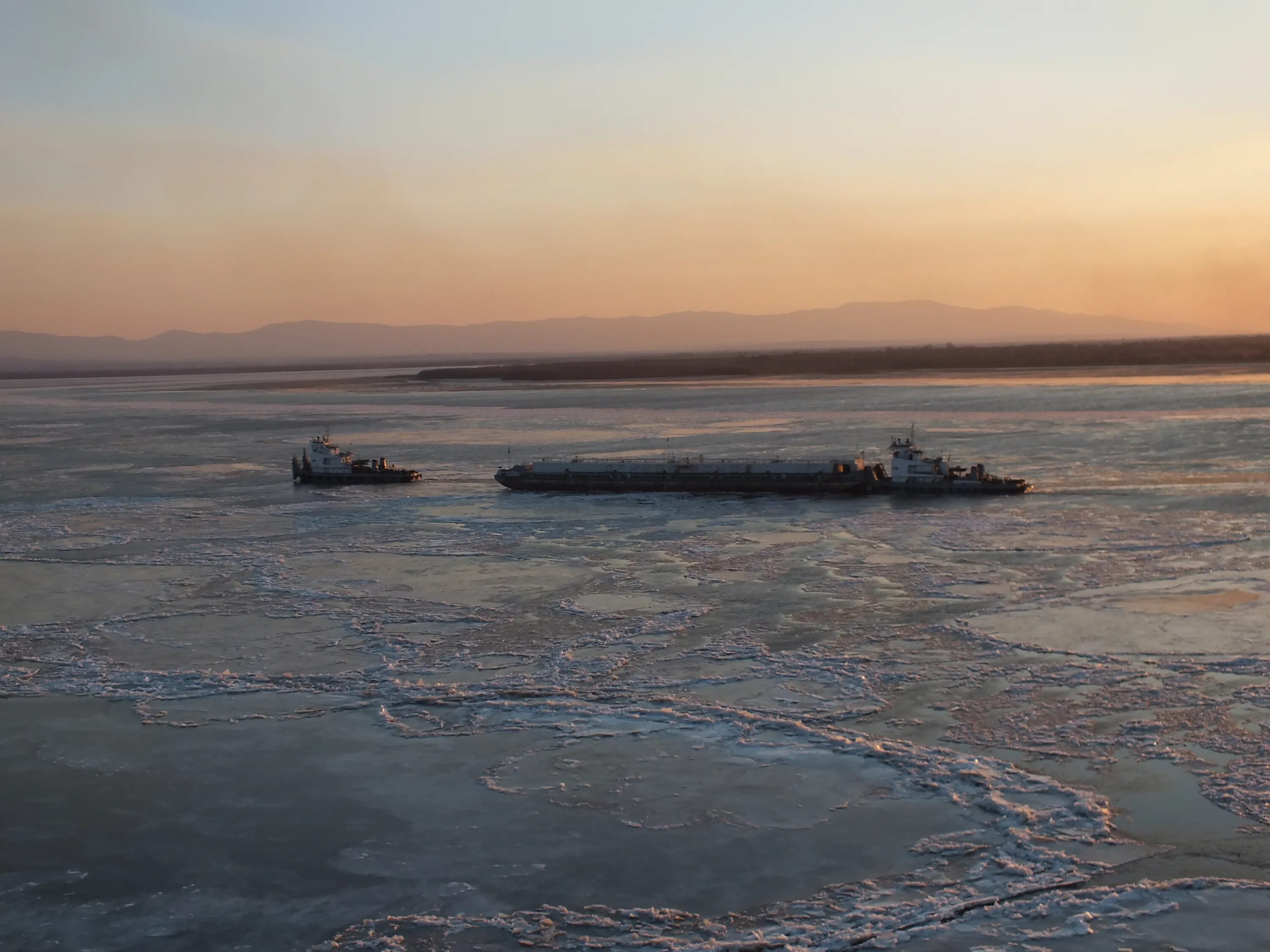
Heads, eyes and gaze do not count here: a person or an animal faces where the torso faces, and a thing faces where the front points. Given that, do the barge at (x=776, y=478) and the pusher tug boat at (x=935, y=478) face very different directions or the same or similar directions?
same or similar directions

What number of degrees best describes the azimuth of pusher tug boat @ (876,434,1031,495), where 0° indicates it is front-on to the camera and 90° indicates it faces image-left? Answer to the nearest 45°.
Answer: approximately 90°

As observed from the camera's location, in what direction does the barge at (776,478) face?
facing to the left of the viewer
